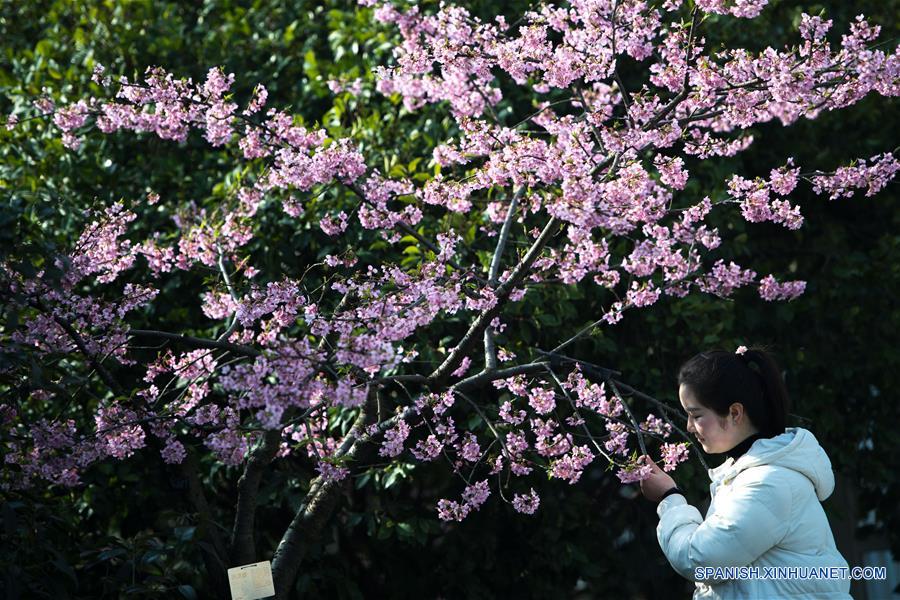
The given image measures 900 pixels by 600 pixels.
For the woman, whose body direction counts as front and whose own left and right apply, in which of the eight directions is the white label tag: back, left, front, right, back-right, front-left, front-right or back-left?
front

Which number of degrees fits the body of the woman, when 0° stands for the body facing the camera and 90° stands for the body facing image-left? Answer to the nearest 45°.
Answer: approximately 90°
